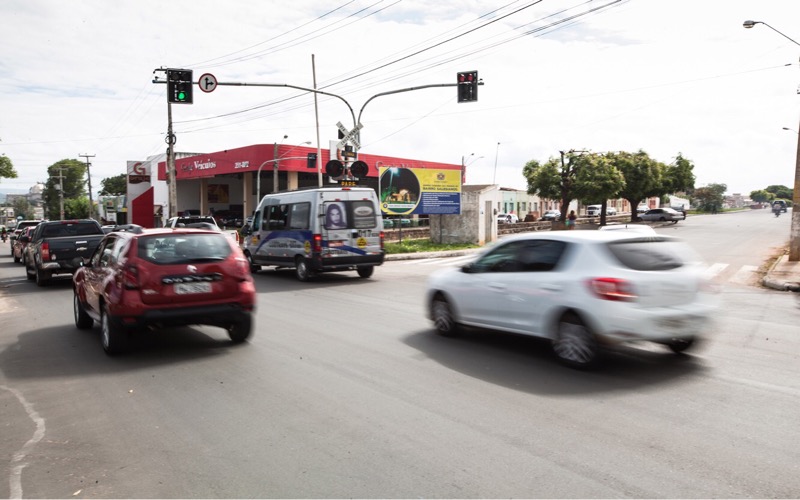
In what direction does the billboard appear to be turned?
toward the camera

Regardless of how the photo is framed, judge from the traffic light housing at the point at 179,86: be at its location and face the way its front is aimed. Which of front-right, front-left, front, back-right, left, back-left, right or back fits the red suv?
front

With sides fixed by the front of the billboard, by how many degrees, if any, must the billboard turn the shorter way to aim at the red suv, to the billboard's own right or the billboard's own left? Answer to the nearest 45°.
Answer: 0° — it already faces it

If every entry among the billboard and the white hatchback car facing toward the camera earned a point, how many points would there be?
1

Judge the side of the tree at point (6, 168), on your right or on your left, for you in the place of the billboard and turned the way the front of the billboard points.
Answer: on your right

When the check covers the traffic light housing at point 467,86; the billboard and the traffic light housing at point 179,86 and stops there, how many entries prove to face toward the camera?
3

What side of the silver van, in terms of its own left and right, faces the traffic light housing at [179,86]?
front

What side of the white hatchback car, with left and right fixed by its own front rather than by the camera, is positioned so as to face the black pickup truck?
front

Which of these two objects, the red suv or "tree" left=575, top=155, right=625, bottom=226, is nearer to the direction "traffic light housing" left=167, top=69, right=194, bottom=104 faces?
the red suv

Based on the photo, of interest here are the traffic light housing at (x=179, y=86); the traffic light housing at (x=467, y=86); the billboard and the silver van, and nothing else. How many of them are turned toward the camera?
3

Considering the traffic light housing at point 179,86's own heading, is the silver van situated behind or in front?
in front

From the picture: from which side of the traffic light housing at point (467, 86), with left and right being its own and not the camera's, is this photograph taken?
front

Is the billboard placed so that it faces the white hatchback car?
yes

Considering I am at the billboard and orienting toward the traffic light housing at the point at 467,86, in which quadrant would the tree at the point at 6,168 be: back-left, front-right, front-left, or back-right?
back-right

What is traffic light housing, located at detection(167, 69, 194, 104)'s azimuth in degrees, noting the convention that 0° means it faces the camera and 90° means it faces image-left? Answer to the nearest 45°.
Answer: approximately 0°

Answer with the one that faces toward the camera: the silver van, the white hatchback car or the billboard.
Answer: the billboard

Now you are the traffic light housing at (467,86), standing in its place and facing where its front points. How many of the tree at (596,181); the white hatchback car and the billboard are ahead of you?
1

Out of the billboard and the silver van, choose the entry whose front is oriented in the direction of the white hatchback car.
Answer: the billboard

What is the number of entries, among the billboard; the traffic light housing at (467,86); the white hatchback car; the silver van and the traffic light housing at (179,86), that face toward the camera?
3

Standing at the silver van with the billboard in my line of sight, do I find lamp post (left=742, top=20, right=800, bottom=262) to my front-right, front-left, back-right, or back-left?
front-right

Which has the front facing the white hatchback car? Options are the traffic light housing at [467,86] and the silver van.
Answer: the traffic light housing
